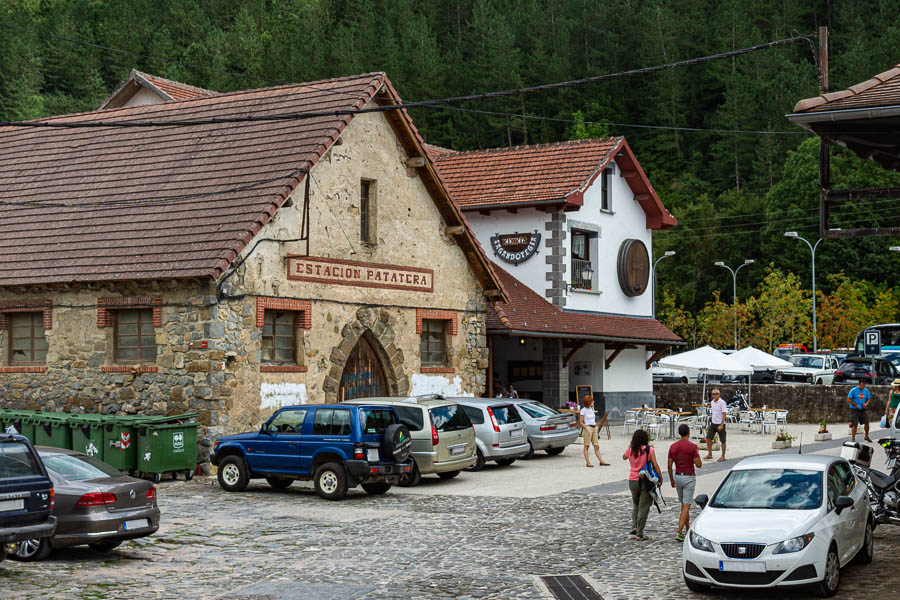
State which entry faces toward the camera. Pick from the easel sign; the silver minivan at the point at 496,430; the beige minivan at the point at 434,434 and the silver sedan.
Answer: the easel sign

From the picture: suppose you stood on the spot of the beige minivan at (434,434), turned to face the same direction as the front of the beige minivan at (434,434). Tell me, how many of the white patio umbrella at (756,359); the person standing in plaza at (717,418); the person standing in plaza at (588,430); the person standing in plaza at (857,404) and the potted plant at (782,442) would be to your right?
5

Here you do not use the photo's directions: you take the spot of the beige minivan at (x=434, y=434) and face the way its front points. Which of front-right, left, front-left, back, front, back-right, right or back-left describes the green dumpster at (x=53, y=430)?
front-left

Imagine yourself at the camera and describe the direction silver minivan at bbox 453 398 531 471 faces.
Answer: facing away from the viewer and to the left of the viewer

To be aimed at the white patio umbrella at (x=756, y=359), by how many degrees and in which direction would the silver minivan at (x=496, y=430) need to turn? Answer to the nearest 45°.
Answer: approximately 90° to its right

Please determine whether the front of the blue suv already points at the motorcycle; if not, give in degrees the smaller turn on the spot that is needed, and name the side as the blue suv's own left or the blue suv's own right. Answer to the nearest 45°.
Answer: approximately 180°

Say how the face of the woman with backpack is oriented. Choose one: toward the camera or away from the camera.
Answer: away from the camera

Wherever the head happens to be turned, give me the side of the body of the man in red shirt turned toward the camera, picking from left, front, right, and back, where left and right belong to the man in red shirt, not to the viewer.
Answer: back

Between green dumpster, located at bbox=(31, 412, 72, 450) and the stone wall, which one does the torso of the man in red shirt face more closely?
the stone wall

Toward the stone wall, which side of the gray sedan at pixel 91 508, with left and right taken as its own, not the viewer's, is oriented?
right

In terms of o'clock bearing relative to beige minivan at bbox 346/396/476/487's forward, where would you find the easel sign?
The easel sign is roughly at 2 o'clock from the beige minivan.

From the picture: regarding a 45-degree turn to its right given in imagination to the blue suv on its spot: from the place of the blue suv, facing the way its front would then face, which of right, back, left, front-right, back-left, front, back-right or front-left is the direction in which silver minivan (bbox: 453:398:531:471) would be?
front-right

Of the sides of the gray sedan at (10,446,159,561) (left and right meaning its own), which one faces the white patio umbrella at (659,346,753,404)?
right

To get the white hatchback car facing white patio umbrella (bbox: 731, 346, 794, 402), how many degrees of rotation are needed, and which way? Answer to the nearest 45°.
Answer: approximately 135° to its right
